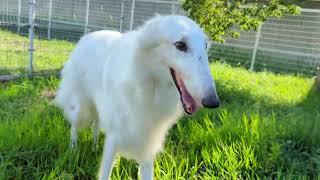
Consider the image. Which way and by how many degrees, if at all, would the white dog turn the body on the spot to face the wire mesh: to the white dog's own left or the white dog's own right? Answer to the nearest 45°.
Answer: approximately 90° to the white dog's own left

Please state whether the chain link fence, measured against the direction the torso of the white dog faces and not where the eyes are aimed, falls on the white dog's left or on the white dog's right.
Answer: on the white dog's left

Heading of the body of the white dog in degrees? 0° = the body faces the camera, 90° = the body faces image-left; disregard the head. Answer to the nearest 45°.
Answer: approximately 315°
